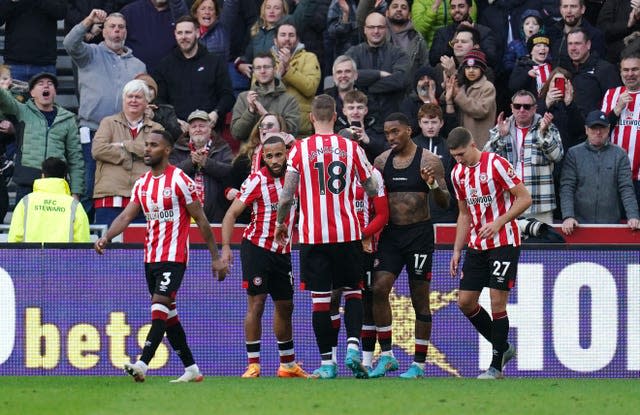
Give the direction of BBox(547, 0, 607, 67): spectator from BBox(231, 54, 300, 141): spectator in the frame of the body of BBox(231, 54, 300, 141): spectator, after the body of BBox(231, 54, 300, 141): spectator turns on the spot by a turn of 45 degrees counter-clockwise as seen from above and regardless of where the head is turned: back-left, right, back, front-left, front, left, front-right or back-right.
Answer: front-left

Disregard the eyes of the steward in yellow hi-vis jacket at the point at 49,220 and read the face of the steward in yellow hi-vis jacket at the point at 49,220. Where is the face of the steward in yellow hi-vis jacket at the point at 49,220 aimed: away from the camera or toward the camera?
away from the camera

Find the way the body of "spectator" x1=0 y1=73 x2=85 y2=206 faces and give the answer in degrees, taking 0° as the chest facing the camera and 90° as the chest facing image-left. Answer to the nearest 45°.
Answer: approximately 0°

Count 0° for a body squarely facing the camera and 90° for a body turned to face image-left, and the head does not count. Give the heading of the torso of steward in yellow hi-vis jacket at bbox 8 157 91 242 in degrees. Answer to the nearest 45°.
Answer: approximately 180°

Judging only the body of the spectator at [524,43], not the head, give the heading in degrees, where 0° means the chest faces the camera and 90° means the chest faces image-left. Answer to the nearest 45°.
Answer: approximately 0°

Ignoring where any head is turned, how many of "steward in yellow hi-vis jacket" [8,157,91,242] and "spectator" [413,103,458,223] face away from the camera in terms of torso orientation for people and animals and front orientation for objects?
1
